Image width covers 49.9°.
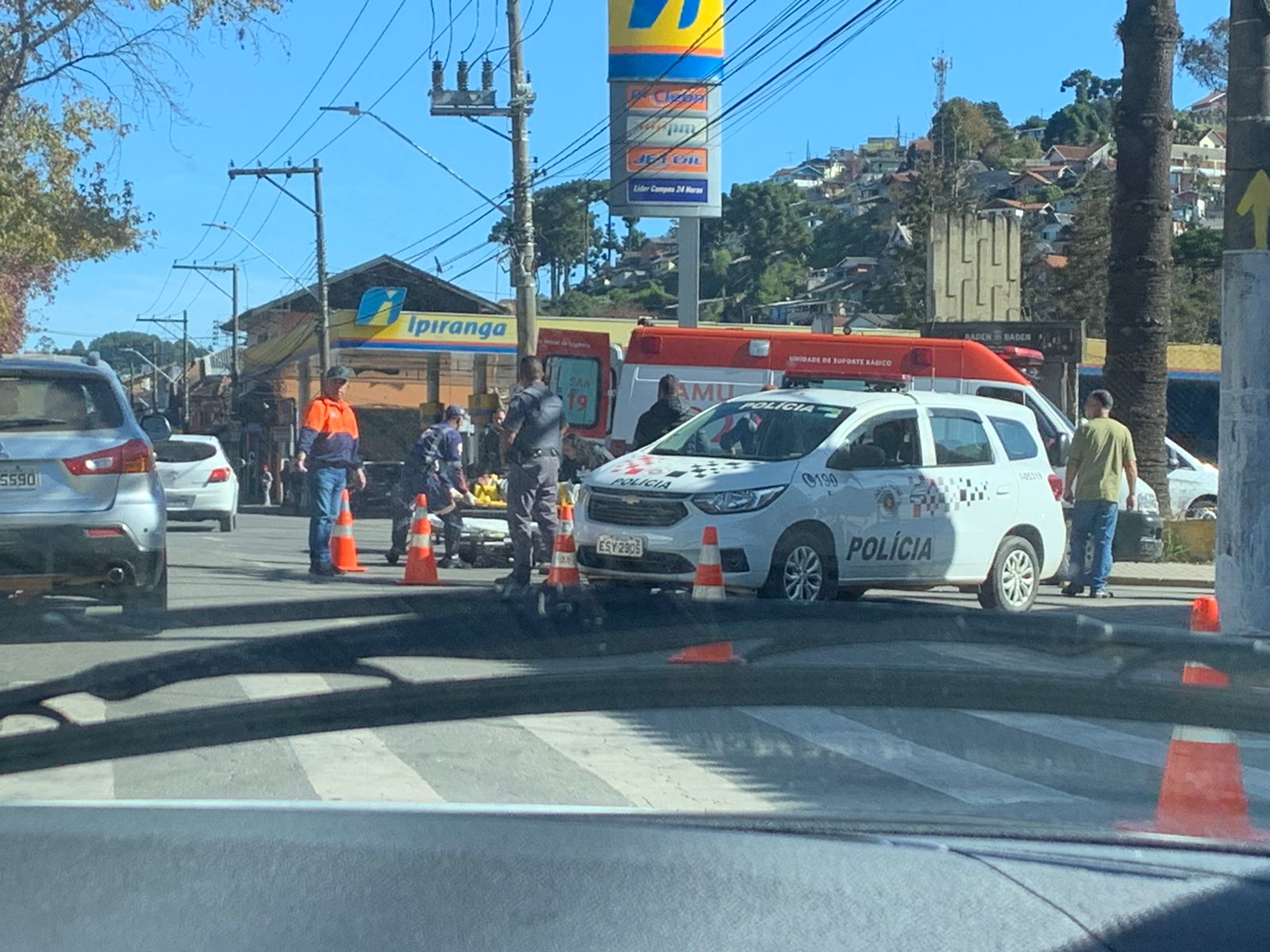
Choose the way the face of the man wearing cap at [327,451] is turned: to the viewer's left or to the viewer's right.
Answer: to the viewer's right

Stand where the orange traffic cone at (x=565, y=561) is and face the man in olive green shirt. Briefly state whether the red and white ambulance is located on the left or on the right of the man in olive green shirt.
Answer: left

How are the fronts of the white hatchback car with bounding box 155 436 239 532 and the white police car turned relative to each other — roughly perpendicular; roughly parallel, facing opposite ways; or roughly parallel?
roughly perpendicular

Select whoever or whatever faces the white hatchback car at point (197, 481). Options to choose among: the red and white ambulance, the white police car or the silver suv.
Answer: the silver suv

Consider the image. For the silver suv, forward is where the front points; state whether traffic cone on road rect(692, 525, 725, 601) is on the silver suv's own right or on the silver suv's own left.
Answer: on the silver suv's own right

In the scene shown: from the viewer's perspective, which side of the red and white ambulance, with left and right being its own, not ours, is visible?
right

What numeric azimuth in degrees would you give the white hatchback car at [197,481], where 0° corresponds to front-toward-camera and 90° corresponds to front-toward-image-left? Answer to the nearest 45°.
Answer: approximately 180°

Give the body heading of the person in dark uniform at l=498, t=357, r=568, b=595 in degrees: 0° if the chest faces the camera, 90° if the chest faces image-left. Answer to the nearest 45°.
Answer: approximately 135°

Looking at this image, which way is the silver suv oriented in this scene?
away from the camera

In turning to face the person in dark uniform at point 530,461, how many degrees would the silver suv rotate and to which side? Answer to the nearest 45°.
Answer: approximately 45° to its right

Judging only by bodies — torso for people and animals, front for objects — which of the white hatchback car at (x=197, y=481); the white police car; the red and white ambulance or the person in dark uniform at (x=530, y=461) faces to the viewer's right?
the red and white ambulance
